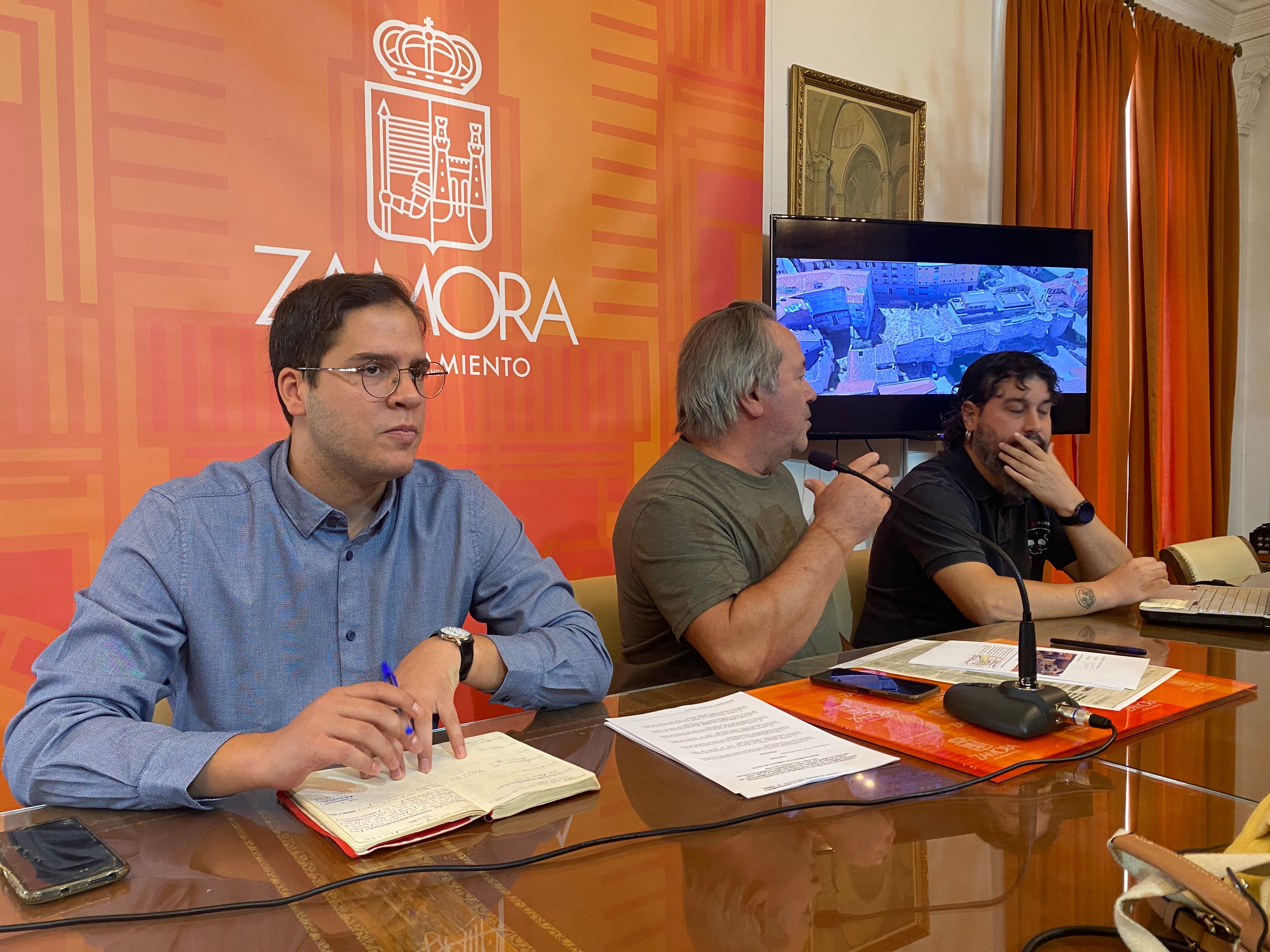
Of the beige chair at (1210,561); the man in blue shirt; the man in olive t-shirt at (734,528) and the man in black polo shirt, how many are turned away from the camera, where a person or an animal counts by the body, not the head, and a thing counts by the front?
0

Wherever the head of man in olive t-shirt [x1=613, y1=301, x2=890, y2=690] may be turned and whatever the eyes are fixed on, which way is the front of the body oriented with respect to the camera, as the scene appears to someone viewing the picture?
to the viewer's right

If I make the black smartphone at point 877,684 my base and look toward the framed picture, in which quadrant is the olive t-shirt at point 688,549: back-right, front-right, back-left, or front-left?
front-left

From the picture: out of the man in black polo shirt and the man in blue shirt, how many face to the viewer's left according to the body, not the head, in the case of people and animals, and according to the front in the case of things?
0

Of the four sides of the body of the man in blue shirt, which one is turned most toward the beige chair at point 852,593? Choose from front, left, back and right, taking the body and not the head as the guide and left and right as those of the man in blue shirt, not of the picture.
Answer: left

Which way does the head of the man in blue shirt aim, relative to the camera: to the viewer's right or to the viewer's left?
to the viewer's right

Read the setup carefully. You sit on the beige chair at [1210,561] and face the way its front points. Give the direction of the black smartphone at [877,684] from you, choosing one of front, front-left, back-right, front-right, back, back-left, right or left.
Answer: front-right
